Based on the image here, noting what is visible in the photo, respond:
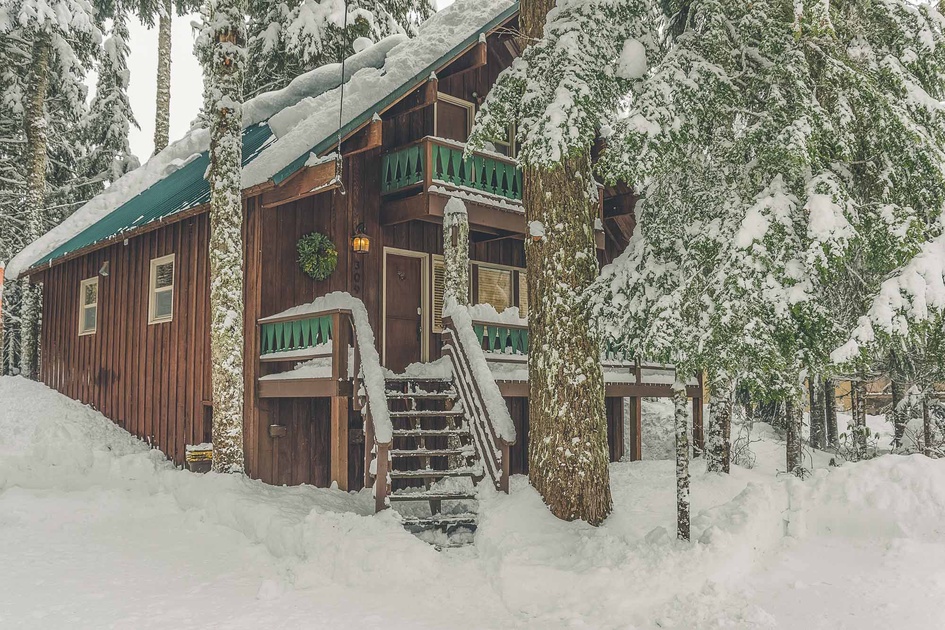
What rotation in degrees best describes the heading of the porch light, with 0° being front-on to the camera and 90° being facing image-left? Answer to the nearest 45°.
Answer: approximately 315°

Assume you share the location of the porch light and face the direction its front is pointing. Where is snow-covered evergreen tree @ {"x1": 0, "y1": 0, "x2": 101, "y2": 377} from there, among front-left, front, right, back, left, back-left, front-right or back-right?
back

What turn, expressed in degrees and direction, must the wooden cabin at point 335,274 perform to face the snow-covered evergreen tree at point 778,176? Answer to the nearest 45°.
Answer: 0° — it already faces it

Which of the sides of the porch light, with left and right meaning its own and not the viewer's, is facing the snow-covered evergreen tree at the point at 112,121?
back

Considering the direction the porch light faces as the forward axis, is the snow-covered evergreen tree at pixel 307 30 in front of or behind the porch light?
behind

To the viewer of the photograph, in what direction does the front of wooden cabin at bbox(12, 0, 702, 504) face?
facing the viewer and to the right of the viewer

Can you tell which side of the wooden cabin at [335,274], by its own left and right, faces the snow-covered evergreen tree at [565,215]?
front
